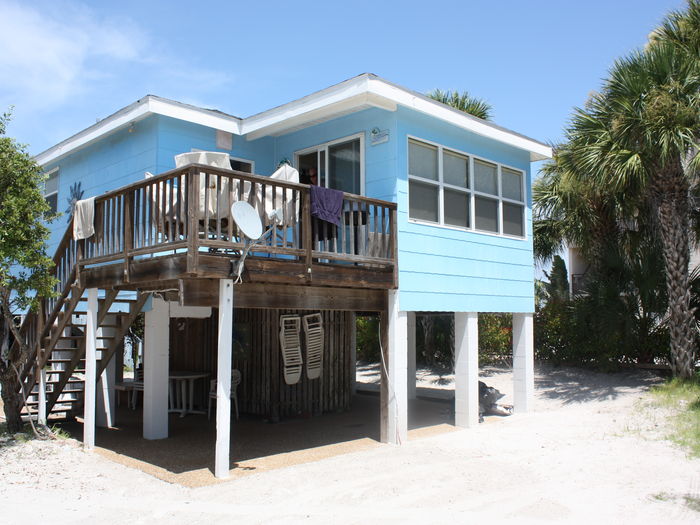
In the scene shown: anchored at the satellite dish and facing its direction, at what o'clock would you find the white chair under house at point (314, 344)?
The white chair under house is roughly at 8 o'clock from the satellite dish.

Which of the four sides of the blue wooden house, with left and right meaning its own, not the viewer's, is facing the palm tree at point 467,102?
back

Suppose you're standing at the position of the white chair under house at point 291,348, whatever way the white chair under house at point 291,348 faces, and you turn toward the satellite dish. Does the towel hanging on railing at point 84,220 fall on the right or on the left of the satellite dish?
right

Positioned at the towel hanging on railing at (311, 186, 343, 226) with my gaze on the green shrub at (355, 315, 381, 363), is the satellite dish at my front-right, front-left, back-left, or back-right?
back-left

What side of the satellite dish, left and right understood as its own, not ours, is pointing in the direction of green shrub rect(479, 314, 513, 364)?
left

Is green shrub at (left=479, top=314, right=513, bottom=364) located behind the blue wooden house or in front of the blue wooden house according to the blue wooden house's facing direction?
behind

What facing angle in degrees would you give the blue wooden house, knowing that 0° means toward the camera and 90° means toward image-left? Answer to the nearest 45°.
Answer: approximately 45°
